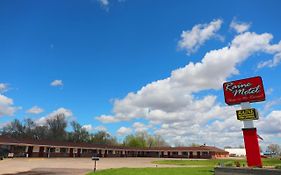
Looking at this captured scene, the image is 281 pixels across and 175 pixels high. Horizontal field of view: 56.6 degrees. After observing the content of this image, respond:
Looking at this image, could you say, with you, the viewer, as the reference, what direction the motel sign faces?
facing the viewer
